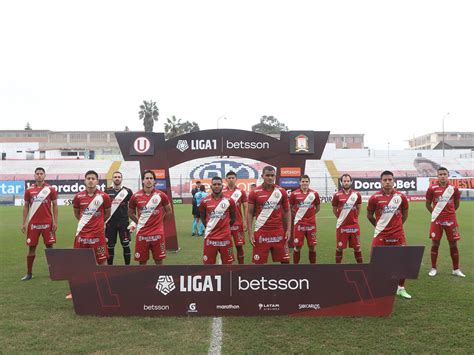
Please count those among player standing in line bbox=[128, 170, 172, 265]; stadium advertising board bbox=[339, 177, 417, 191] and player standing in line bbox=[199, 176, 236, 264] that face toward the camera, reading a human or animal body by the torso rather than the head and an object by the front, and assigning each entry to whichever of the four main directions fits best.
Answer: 3

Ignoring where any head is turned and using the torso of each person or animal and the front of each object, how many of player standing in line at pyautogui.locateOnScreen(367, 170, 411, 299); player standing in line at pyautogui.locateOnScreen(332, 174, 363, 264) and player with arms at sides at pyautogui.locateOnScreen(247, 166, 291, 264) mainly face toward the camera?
3

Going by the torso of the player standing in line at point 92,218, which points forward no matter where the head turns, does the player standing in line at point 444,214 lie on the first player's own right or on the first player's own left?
on the first player's own left

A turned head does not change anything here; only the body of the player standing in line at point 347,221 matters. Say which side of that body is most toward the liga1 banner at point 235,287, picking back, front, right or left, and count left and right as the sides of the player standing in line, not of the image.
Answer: front

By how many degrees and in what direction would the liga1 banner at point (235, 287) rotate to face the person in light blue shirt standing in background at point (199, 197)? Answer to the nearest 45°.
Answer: approximately 180°

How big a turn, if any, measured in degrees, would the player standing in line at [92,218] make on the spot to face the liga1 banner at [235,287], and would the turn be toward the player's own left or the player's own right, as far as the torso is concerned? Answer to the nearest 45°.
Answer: approximately 45° to the player's own left

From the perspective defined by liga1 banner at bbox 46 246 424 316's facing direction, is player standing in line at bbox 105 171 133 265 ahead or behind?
behind

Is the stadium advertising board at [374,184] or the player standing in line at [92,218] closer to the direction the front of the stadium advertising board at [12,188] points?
the player standing in line

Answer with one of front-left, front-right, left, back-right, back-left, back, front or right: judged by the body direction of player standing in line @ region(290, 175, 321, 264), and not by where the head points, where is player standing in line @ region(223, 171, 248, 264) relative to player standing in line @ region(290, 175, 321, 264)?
right

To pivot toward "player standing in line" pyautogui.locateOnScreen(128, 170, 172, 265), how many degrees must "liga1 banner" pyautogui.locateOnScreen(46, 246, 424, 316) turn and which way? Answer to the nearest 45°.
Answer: approximately 135° to its right

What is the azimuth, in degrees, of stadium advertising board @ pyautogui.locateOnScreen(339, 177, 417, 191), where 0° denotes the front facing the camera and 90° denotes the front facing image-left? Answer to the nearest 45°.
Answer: approximately 0°

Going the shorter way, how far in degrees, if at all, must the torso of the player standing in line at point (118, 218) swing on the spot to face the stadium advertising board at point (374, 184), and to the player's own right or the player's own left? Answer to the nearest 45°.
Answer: approximately 135° to the player's own left

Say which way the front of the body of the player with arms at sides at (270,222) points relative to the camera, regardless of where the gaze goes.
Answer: toward the camera

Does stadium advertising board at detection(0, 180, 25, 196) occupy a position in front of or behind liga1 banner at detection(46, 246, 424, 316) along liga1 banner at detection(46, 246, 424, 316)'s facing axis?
behind
